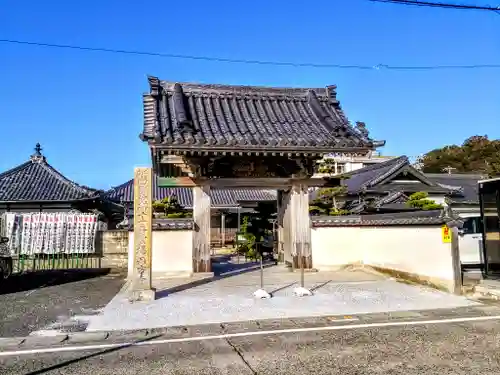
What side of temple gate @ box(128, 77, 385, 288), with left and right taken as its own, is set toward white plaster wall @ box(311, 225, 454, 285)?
left

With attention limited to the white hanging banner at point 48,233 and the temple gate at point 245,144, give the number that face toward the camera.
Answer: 2

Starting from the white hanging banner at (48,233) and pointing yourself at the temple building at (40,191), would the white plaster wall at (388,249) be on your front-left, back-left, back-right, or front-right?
back-right

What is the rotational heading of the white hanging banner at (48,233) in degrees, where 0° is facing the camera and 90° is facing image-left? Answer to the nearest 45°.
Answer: approximately 0°

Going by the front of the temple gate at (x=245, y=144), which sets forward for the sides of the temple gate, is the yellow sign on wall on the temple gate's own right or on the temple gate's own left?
on the temple gate's own left

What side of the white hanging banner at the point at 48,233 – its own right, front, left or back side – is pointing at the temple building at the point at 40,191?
back

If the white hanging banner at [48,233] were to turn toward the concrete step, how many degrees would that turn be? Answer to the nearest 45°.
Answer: approximately 45° to its left

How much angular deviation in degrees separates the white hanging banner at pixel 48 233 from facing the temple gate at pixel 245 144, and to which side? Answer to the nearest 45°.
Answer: approximately 45° to its left
